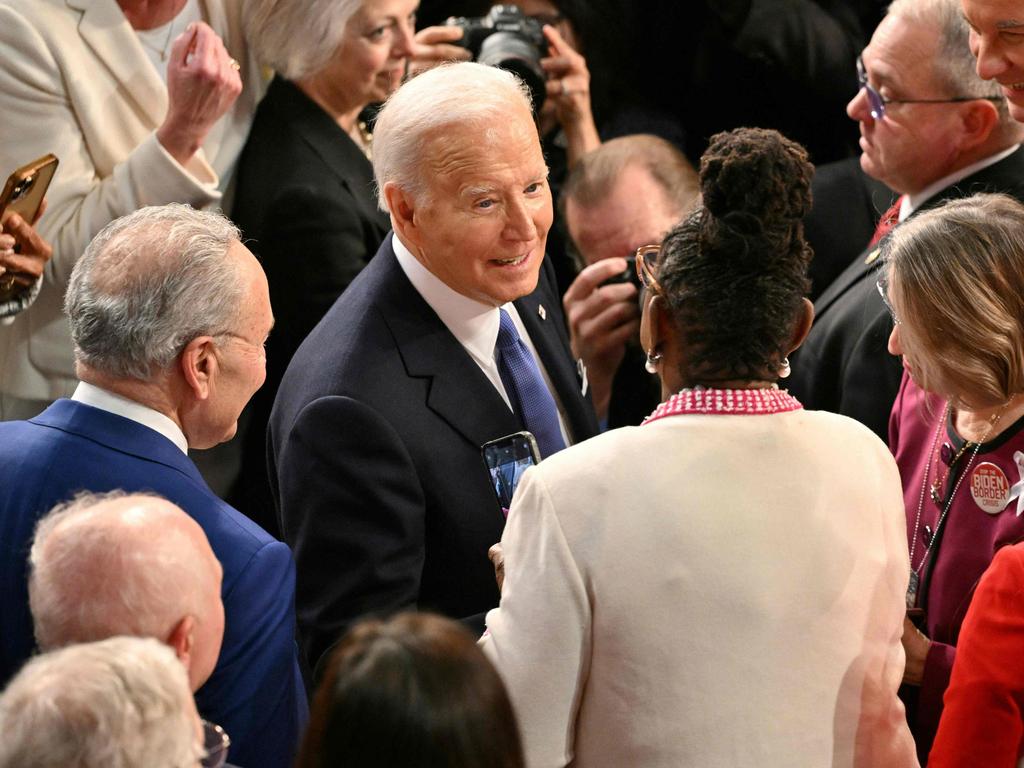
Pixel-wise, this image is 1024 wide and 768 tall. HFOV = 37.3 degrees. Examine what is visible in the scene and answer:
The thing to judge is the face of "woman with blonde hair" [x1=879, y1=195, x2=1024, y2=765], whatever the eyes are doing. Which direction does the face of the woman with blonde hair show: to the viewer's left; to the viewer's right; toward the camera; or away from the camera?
to the viewer's left

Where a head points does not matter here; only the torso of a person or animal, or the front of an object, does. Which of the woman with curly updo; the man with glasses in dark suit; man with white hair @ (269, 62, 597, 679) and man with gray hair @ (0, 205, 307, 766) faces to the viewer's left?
the man with glasses in dark suit

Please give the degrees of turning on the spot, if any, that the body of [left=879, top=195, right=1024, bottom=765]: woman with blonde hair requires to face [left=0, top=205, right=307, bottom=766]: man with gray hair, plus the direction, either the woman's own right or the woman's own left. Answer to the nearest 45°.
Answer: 0° — they already face them

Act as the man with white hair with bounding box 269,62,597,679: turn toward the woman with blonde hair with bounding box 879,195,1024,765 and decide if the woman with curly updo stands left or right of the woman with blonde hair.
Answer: right

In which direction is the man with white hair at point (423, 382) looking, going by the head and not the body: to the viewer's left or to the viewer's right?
to the viewer's right

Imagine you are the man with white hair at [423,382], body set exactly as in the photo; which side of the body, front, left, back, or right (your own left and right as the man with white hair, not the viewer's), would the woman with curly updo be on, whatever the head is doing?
front

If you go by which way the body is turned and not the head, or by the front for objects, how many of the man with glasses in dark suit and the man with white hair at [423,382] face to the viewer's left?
1

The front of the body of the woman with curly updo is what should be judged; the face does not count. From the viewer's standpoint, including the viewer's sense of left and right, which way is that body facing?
facing away from the viewer

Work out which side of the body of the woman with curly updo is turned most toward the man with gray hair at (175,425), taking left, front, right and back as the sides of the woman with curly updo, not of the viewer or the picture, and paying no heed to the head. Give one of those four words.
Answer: left

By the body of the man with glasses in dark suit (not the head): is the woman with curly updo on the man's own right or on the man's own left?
on the man's own left

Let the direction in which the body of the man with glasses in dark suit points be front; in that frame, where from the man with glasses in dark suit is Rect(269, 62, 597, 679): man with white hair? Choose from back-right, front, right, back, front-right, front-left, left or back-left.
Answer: front-left

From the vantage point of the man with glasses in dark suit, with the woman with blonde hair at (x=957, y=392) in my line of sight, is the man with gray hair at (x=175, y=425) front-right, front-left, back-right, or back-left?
front-right

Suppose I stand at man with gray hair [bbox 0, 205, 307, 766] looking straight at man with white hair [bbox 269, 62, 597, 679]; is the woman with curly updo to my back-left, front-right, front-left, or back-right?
front-right

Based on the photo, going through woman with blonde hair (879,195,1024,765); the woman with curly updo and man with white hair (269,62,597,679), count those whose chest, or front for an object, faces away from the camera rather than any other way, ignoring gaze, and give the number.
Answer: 1

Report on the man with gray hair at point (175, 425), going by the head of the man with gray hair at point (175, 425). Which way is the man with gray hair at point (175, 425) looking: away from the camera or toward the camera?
away from the camera

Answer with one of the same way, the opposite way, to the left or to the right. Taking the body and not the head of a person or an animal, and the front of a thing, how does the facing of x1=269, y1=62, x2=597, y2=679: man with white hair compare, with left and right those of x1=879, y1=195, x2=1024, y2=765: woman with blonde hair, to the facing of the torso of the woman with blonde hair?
to the left

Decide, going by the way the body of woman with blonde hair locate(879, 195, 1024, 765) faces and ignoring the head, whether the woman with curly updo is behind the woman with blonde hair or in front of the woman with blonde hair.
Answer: in front

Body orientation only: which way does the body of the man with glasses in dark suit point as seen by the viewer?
to the viewer's left

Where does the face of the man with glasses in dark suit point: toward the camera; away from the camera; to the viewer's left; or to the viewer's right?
to the viewer's left
